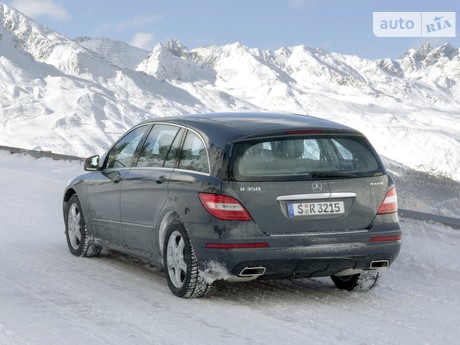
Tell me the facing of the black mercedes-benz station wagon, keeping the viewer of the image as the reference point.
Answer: facing away from the viewer and to the left of the viewer
